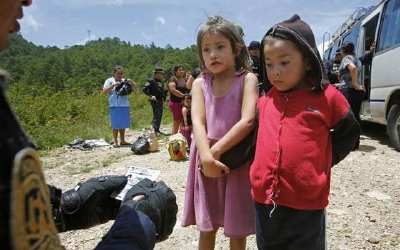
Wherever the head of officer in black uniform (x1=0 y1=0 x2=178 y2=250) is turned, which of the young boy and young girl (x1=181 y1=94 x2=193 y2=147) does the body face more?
the young boy

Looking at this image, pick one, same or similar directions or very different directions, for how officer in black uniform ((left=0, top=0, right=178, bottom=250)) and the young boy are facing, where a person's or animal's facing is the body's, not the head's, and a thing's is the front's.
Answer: very different directions

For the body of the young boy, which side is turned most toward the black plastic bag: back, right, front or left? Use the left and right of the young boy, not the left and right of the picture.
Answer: right

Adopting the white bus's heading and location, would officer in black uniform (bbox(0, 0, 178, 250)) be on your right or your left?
on your right

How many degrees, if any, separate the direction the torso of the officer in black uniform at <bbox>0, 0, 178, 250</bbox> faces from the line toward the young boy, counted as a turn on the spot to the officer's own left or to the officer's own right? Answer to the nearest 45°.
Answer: approximately 45° to the officer's own left

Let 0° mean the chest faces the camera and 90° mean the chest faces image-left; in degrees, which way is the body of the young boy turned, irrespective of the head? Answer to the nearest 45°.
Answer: approximately 45°

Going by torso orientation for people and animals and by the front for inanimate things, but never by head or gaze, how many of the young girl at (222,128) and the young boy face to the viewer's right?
0

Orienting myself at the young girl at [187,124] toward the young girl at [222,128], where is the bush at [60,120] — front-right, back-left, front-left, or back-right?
back-right

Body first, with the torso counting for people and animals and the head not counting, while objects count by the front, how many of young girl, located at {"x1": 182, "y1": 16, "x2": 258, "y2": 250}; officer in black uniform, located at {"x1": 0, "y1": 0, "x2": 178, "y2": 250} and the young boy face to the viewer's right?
1

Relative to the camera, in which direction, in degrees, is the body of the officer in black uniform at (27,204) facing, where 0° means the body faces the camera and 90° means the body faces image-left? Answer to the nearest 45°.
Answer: approximately 270°

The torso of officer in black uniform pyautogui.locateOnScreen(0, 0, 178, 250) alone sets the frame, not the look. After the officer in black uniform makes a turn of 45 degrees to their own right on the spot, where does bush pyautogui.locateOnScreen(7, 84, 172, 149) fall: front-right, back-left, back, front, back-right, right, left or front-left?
back-left

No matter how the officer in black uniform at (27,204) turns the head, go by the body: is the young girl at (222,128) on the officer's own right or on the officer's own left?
on the officer's own left

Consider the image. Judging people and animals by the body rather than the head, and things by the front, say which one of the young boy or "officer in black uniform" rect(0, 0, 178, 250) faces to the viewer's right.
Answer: the officer in black uniform

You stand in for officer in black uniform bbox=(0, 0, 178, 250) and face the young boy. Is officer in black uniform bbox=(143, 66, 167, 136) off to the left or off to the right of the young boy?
left

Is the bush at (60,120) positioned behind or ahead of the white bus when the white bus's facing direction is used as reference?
behind
